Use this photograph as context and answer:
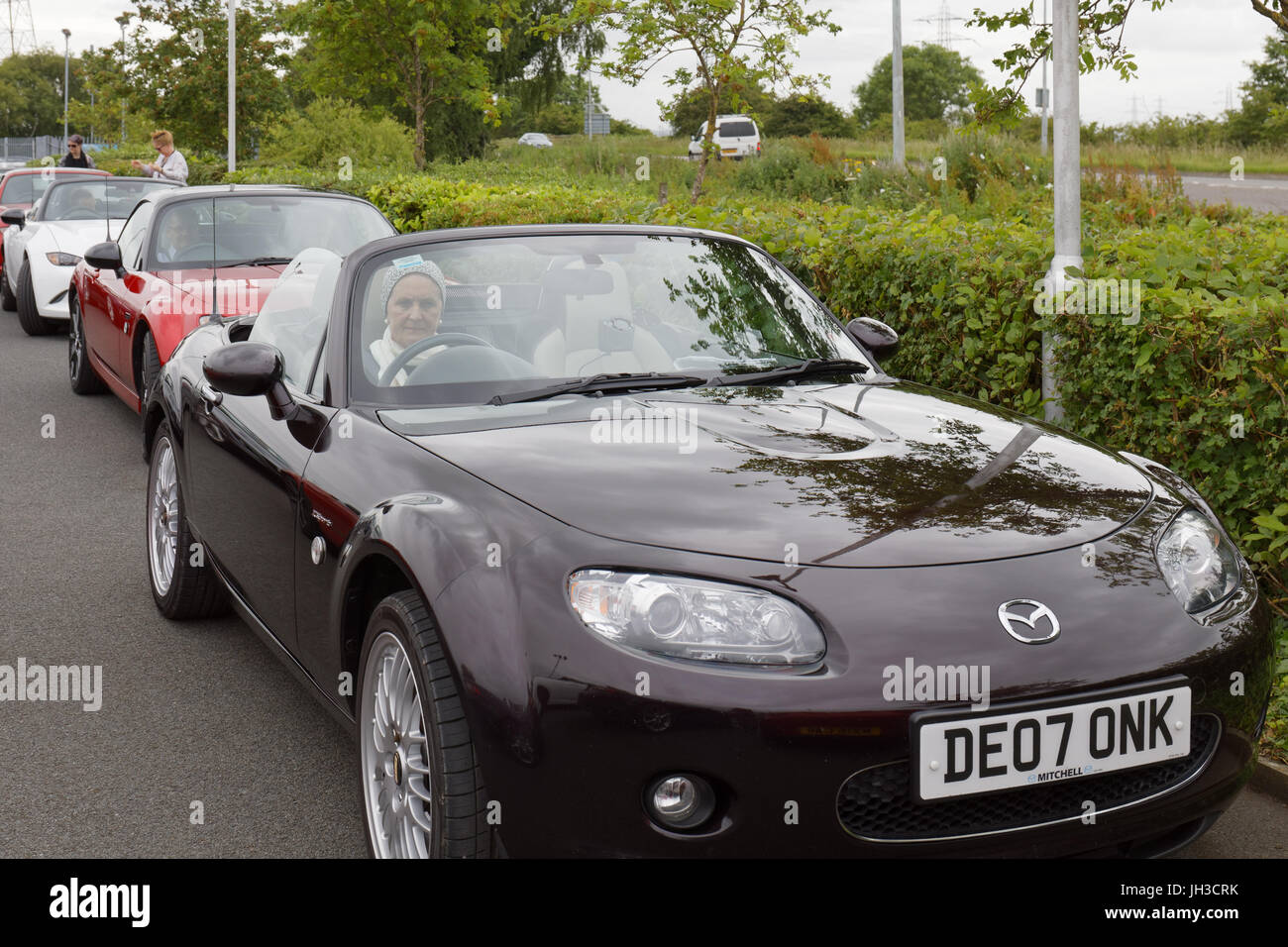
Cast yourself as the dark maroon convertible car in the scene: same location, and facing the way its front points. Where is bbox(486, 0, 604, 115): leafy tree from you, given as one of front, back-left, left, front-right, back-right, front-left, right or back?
back-left

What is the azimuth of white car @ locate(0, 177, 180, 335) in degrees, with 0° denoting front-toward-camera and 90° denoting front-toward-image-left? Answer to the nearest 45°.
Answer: approximately 315°

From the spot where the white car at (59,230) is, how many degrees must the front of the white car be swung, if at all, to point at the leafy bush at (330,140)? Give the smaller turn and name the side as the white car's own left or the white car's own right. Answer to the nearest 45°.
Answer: approximately 135° to the white car's own left

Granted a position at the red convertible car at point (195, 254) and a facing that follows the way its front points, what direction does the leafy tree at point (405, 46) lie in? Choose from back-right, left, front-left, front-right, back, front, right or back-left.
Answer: back-left

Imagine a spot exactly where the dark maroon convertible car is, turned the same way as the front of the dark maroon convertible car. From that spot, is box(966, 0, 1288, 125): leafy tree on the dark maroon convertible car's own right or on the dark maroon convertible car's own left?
on the dark maroon convertible car's own left

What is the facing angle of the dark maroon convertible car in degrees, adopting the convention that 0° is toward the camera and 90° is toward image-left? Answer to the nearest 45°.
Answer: approximately 315°

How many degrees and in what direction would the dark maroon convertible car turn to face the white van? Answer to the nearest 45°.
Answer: approximately 135° to its left
